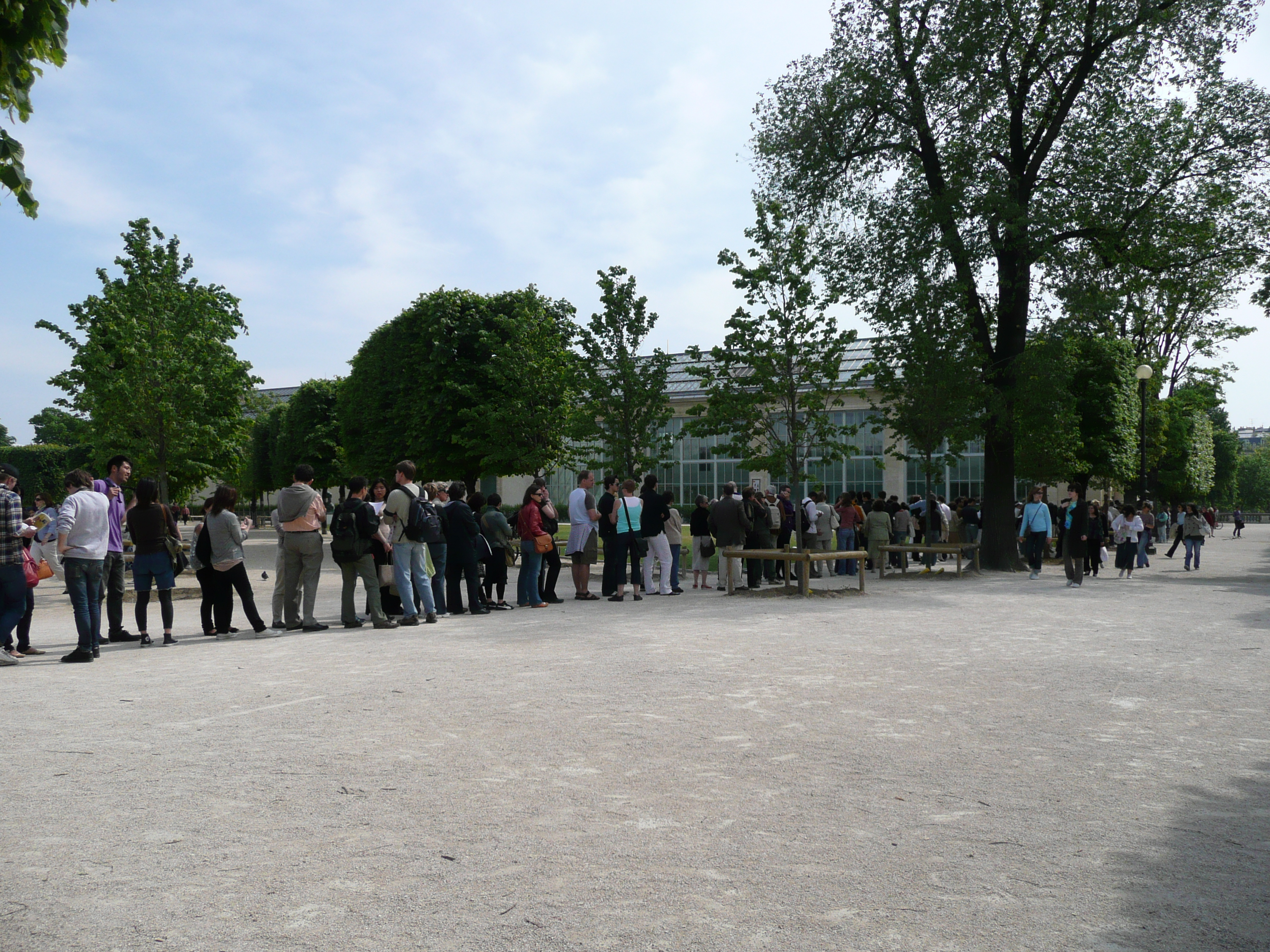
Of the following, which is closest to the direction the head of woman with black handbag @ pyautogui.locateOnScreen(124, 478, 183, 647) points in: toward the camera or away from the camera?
away from the camera

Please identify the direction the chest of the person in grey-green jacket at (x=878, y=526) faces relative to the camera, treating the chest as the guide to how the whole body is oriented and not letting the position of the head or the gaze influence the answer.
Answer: away from the camera

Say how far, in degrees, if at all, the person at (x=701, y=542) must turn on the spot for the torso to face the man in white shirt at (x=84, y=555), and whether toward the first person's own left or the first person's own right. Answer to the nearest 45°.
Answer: approximately 180°

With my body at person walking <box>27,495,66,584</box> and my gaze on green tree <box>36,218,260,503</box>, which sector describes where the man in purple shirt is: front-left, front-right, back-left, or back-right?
back-right

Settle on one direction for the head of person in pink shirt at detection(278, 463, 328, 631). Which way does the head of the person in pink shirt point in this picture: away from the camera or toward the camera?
away from the camera

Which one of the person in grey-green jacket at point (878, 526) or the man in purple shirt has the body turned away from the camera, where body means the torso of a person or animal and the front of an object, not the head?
the person in grey-green jacket

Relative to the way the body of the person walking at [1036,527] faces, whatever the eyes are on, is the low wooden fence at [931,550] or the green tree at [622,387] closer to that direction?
the low wooden fence
